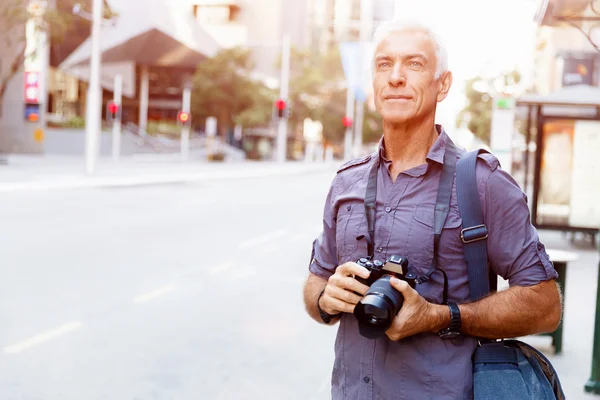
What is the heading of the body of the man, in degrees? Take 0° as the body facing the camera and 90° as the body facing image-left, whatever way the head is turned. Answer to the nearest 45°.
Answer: approximately 45°

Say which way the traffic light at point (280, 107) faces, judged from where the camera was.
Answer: facing the viewer

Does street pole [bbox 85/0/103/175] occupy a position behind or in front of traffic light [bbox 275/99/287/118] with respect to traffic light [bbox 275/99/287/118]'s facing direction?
in front

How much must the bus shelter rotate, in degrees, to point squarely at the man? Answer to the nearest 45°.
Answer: approximately 90° to its left

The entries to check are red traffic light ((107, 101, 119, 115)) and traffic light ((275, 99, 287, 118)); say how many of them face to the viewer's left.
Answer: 0

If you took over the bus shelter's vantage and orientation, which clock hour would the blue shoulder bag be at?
The blue shoulder bag is roughly at 9 o'clock from the bus shelter.

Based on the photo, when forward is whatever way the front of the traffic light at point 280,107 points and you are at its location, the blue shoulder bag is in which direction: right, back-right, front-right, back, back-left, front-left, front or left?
front

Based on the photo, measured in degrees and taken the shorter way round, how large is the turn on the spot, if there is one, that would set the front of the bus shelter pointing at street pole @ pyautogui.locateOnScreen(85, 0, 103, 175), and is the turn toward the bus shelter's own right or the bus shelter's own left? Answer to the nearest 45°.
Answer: approximately 45° to the bus shelter's own right

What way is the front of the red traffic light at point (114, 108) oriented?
toward the camera

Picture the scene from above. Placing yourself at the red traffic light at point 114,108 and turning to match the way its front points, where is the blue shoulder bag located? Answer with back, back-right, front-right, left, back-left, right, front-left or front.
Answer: front

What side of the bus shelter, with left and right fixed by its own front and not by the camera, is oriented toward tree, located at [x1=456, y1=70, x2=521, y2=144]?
right

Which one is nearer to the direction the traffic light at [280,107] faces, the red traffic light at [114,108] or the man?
the man

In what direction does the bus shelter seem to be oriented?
to the viewer's left

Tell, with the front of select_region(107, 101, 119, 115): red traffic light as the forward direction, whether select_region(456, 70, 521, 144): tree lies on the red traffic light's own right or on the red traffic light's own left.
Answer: on the red traffic light's own left

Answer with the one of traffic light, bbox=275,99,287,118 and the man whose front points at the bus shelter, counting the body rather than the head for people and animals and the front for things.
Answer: the traffic light
